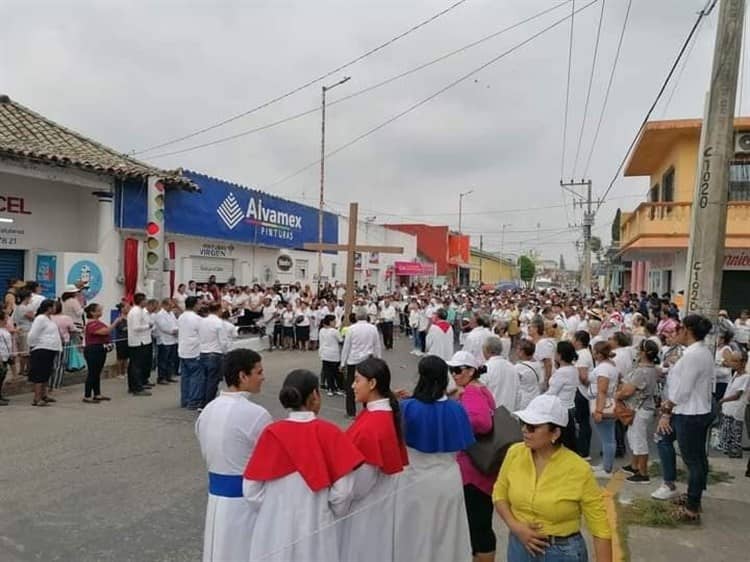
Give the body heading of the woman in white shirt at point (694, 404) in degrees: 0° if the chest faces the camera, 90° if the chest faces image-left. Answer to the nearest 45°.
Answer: approximately 90°

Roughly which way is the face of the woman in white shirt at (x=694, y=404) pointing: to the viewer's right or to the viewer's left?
to the viewer's left

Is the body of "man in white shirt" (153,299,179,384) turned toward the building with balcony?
yes

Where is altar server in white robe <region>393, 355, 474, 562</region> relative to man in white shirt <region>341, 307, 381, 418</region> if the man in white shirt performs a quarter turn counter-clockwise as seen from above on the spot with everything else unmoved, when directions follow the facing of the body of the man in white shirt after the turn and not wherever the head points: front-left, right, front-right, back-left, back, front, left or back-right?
left

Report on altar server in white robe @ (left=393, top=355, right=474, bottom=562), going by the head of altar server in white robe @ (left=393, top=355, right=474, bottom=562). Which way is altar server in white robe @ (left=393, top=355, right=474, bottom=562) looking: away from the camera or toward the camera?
away from the camera

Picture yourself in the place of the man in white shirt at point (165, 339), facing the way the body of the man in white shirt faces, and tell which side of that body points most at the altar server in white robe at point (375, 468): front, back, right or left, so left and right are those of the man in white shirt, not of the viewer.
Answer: right

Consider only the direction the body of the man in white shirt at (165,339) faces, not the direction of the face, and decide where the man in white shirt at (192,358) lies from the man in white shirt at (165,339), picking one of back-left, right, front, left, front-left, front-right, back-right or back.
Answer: right

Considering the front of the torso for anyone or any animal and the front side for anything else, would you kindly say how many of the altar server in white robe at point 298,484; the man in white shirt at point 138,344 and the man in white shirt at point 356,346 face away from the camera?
2

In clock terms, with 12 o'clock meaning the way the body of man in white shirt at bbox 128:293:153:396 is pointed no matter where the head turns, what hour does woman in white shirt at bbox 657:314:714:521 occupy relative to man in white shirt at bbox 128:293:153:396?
woman in white shirt at bbox 657:314:714:521 is roughly at 2 o'clock from man in white shirt at bbox 128:293:153:396.

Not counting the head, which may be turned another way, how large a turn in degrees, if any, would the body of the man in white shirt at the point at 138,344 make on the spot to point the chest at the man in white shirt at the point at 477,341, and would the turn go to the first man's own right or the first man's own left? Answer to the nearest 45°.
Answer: approximately 45° to the first man's own right

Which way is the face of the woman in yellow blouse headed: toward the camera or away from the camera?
toward the camera

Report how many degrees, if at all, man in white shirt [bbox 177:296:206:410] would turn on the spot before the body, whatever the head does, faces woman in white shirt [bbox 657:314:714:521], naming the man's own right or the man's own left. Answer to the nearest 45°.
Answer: approximately 90° to the man's own right

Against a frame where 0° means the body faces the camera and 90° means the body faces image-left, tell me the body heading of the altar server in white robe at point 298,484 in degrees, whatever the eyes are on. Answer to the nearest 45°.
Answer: approximately 180°

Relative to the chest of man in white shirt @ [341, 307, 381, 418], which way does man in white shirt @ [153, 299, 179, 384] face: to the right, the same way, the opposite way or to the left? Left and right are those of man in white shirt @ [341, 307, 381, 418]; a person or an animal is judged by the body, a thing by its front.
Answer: to the right
